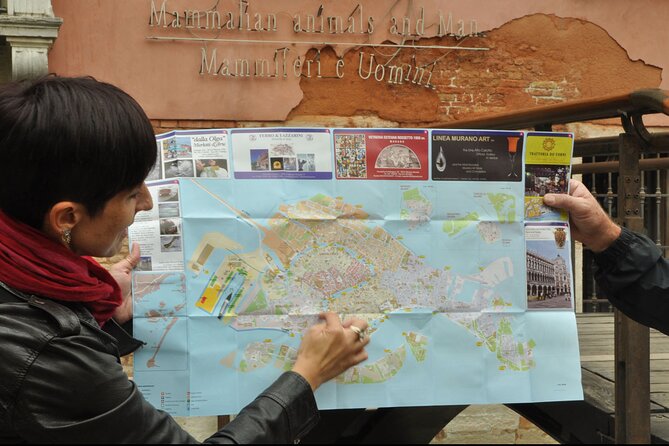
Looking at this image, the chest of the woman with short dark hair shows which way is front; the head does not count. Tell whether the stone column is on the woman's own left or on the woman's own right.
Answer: on the woman's own left

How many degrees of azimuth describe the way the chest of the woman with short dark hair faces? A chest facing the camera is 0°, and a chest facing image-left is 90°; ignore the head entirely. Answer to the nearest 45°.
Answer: approximately 225°
